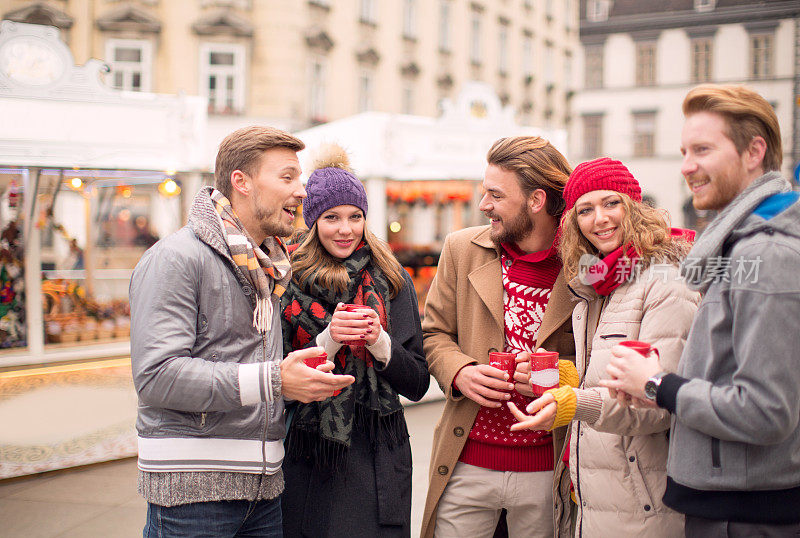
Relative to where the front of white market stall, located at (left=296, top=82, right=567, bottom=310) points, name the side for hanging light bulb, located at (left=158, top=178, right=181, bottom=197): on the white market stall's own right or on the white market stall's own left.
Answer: on the white market stall's own right

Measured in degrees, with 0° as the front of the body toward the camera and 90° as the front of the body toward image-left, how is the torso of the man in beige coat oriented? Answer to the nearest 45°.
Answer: approximately 0°

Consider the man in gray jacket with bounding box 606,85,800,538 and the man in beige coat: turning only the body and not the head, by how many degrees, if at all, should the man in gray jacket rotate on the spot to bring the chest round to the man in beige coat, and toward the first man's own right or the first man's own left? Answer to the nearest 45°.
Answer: approximately 45° to the first man's own right

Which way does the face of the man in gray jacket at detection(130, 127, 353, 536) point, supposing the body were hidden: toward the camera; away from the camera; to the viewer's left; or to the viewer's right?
to the viewer's right
